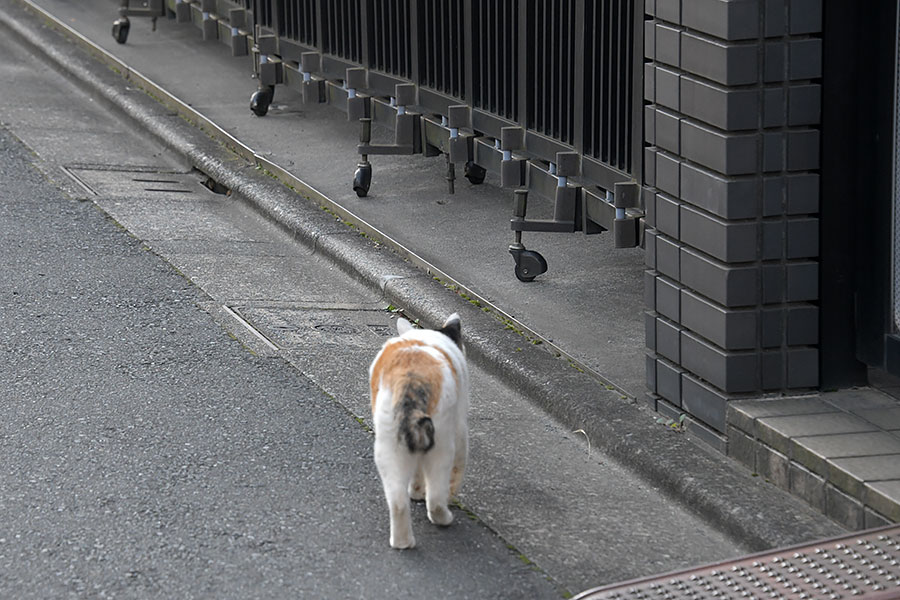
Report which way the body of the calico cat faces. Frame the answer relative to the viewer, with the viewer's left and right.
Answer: facing away from the viewer

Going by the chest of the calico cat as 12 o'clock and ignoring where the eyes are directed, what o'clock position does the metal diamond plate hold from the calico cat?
The metal diamond plate is roughly at 4 o'clock from the calico cat.

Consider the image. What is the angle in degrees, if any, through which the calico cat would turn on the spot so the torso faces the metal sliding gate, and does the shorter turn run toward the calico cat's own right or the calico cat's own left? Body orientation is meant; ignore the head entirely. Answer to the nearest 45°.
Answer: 0° — it already faces it
